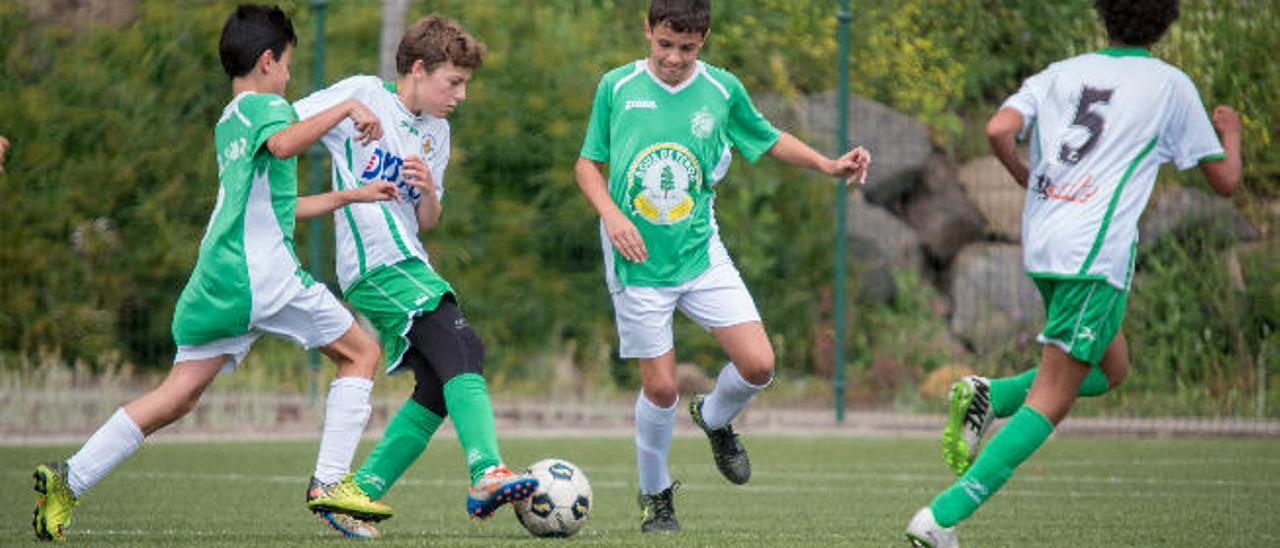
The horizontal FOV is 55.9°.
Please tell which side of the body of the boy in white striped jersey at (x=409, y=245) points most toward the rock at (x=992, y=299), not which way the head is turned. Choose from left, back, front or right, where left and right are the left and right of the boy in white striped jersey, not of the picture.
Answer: left

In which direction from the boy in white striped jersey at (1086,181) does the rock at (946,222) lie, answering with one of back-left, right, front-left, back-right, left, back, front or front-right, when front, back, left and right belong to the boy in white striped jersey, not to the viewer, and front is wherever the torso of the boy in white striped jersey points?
front-left

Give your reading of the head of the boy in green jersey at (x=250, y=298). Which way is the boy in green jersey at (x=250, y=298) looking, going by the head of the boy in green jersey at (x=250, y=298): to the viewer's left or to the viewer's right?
to the viewer's right

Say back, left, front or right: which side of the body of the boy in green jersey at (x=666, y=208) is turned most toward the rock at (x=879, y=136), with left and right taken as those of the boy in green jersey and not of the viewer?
back

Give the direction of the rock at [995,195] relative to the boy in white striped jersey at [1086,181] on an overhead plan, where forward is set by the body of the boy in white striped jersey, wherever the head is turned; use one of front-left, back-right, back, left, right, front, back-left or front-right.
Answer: front-left

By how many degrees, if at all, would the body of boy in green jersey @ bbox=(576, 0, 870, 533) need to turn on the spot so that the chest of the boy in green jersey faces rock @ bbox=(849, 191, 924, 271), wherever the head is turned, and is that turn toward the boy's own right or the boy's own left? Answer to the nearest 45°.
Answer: approximately 180°

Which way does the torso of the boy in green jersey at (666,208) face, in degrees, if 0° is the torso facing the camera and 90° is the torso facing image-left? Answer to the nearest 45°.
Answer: approximately 0°

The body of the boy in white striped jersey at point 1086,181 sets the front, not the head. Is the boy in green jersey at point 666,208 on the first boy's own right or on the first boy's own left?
on the first boy's own left

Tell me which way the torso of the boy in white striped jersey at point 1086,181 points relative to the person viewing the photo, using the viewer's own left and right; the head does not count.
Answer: facing away from the viewer and to the right of the viewer

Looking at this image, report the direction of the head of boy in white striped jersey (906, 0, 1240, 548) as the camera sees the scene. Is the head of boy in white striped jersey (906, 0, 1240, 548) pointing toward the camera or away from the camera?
away from the camera
